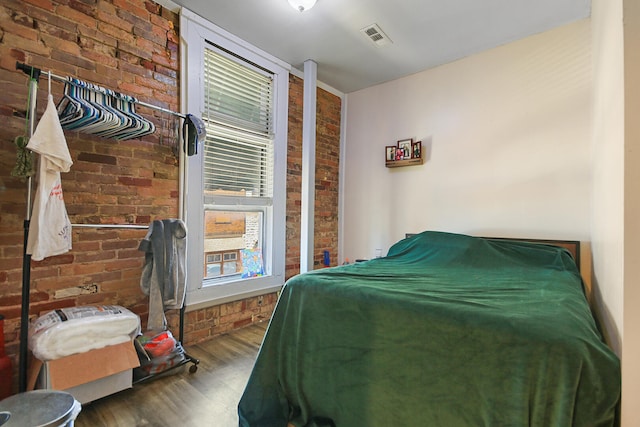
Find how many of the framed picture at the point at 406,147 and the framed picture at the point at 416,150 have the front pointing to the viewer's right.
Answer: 0

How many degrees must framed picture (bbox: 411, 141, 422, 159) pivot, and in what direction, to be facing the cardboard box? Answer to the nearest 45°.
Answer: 0° — it already faces it

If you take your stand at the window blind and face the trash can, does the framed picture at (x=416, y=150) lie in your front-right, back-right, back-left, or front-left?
back-left

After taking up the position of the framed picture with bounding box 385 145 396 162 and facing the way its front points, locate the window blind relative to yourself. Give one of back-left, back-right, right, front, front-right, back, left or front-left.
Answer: front

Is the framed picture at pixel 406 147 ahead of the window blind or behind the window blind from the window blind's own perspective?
ahead

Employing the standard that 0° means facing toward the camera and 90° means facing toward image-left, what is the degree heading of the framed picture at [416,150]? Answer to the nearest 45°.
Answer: approximately 45°

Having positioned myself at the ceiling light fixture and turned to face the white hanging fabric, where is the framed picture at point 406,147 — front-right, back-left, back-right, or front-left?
back-right

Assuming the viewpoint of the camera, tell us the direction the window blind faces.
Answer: facing the viewer and to the right of the viewer

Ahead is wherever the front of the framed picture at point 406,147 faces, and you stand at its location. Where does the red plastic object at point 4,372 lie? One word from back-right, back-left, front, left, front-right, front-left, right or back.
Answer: front

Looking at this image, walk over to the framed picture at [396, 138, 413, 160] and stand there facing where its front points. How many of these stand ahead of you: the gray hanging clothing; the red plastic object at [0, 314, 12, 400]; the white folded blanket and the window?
4

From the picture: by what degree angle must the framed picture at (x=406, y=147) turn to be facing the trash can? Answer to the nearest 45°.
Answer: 0° — it already faces it
